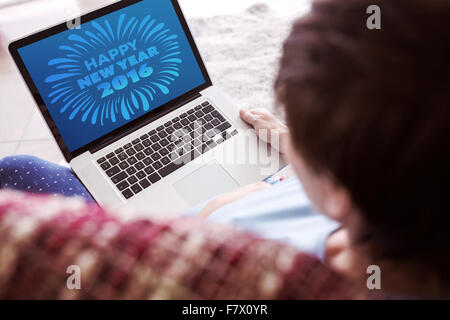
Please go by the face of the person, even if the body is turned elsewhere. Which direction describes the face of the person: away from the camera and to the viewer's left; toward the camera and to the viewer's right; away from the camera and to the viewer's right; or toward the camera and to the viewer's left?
away from the camera and to the viewer's left

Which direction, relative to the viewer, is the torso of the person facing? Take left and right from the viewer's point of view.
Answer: facing away from the viewer and to the left of the viewer

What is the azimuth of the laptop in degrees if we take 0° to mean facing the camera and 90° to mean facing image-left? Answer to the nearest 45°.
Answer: approximately 315°
